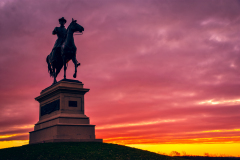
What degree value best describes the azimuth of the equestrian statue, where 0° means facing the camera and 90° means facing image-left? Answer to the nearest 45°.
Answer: approximately 315°
